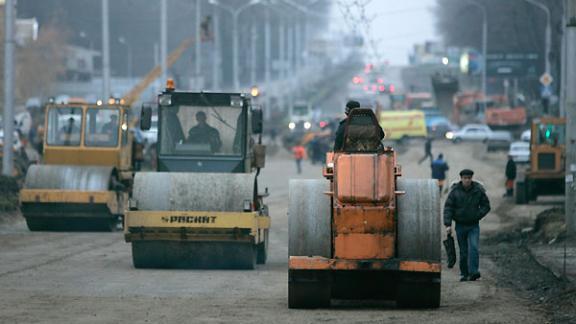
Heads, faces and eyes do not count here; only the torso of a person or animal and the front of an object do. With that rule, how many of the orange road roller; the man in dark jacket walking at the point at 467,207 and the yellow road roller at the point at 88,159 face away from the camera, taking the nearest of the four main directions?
1

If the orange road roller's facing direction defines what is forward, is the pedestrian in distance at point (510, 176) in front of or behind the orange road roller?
in front

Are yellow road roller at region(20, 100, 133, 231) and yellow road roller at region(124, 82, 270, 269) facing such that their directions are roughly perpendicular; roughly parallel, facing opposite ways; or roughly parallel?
roughly parallel

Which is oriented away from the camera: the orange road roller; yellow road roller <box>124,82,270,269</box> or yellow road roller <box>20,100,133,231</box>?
the orange road roller

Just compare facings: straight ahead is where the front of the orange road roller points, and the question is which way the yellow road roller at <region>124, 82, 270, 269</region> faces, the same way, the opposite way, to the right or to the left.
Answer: the opposite way

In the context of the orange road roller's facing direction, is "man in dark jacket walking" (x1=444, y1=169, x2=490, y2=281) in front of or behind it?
in front

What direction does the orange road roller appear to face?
away from the camera

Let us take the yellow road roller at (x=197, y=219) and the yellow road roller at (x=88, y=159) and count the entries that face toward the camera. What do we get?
2

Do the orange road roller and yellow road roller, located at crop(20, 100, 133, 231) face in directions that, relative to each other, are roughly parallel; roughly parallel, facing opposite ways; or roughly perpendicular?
roughly parallel, facing opposite ways

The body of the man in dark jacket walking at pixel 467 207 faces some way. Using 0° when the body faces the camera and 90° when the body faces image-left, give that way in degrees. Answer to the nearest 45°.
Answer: approximately 0°

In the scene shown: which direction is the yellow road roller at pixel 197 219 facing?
toward the camera

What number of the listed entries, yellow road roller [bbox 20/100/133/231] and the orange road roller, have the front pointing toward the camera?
1
